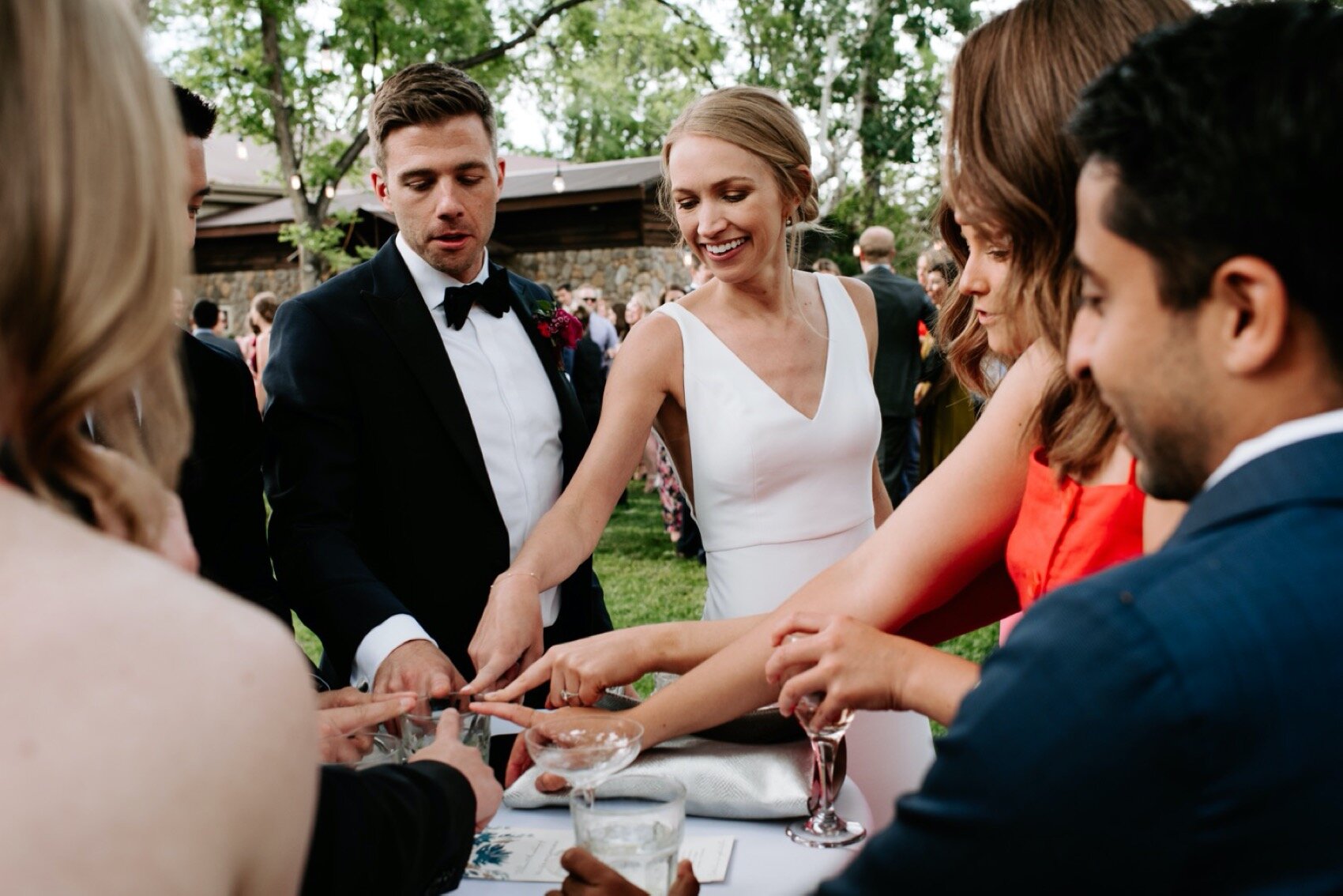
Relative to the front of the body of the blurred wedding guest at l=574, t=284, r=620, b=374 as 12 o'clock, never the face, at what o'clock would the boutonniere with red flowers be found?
The boutonniere with red flowers is roughly at 12 o'clock from the blurred wedding guest.

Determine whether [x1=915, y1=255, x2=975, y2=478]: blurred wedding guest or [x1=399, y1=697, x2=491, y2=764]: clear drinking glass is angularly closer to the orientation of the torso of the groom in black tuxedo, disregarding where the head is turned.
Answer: the clear drinking glass

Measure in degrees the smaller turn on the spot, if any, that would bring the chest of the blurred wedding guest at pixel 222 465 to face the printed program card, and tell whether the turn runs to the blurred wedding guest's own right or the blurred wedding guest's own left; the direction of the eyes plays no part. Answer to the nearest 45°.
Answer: approximately 45° to the blurred wedding guest's own right

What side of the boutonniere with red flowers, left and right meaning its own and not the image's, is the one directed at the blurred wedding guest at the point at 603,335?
back

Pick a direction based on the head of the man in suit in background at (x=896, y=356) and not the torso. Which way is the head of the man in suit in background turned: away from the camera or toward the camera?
away from the camera

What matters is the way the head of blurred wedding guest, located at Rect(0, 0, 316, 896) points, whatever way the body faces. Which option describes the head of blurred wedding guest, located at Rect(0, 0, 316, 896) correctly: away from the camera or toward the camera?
away from the camera

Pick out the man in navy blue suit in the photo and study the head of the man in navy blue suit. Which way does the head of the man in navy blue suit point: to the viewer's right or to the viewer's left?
to the viewer's left

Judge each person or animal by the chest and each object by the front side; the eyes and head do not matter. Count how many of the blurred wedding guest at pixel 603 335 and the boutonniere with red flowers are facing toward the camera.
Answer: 2
